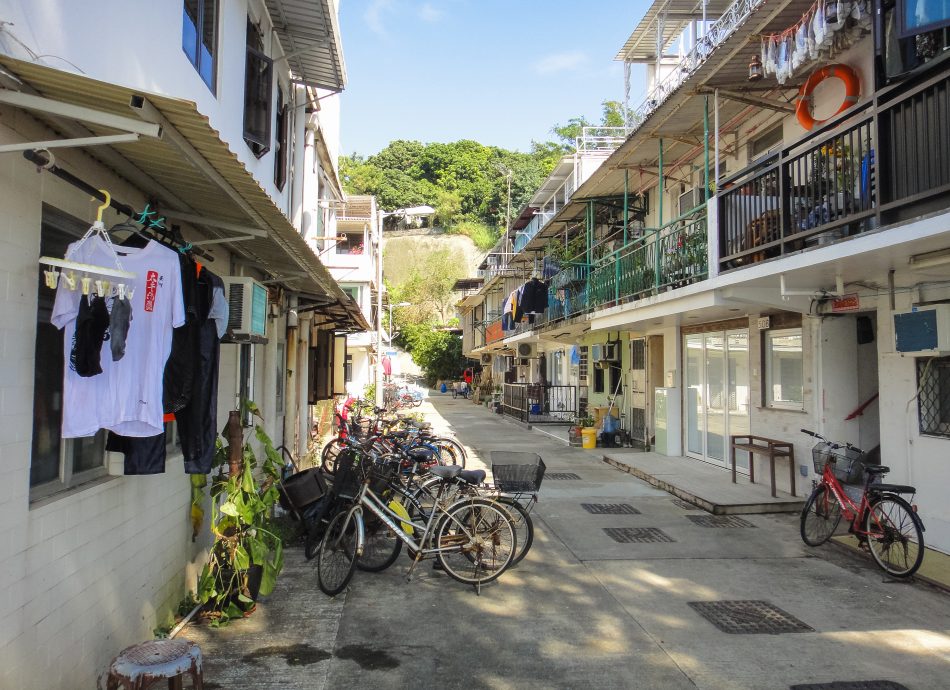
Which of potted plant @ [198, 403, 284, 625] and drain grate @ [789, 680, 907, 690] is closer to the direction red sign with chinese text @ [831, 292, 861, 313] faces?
the potted plant

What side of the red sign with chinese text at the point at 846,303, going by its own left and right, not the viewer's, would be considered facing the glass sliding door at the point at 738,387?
right

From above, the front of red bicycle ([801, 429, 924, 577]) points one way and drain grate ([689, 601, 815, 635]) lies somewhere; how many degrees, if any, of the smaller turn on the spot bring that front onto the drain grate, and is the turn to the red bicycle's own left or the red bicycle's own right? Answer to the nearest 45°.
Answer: approximately 90° to the red bicycle's own left

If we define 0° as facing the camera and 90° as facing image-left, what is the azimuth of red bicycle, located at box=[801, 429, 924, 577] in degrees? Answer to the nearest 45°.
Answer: approximately 135°
